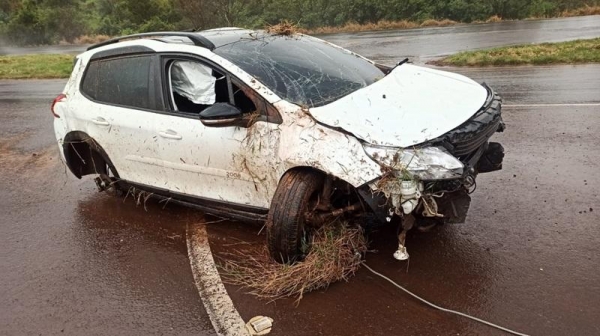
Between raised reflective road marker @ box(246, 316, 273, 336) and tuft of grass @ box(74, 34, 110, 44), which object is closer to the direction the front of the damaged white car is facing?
the raised reflective road marker

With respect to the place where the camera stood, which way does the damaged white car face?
facing the viewer and to the right of the viewer
